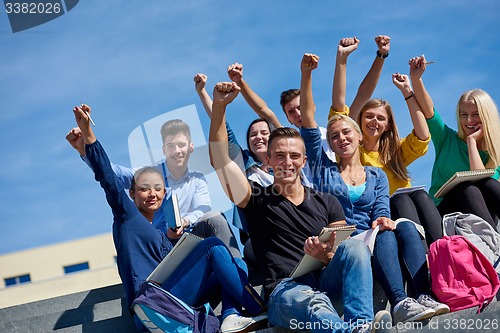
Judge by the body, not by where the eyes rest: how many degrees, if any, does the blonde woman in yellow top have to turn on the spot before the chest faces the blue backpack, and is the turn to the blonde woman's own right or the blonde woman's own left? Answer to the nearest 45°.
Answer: approximately 45° to the blonde woman's own right

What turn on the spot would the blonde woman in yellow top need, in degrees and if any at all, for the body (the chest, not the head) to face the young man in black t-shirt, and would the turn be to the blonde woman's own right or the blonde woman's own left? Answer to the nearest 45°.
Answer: approximately 45° to the blonde woman's own right

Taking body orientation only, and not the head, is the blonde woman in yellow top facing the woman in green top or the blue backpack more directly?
the blue backpack

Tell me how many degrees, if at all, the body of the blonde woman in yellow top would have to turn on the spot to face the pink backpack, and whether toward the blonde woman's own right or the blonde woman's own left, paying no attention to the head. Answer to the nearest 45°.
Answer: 0° — they already face it

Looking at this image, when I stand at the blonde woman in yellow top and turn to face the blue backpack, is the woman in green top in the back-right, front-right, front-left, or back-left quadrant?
back-left

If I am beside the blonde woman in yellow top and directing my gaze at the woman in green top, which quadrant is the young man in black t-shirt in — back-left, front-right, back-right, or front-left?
back-right

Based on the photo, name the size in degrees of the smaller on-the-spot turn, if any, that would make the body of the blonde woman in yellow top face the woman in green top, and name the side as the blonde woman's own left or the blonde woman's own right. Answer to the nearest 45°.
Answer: approximately 90° to the blonde woman's own left

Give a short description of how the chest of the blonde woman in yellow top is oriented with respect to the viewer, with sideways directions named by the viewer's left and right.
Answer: facing the viewer

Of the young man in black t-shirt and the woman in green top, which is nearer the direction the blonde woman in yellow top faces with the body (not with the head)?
the young man in black t-shirt
